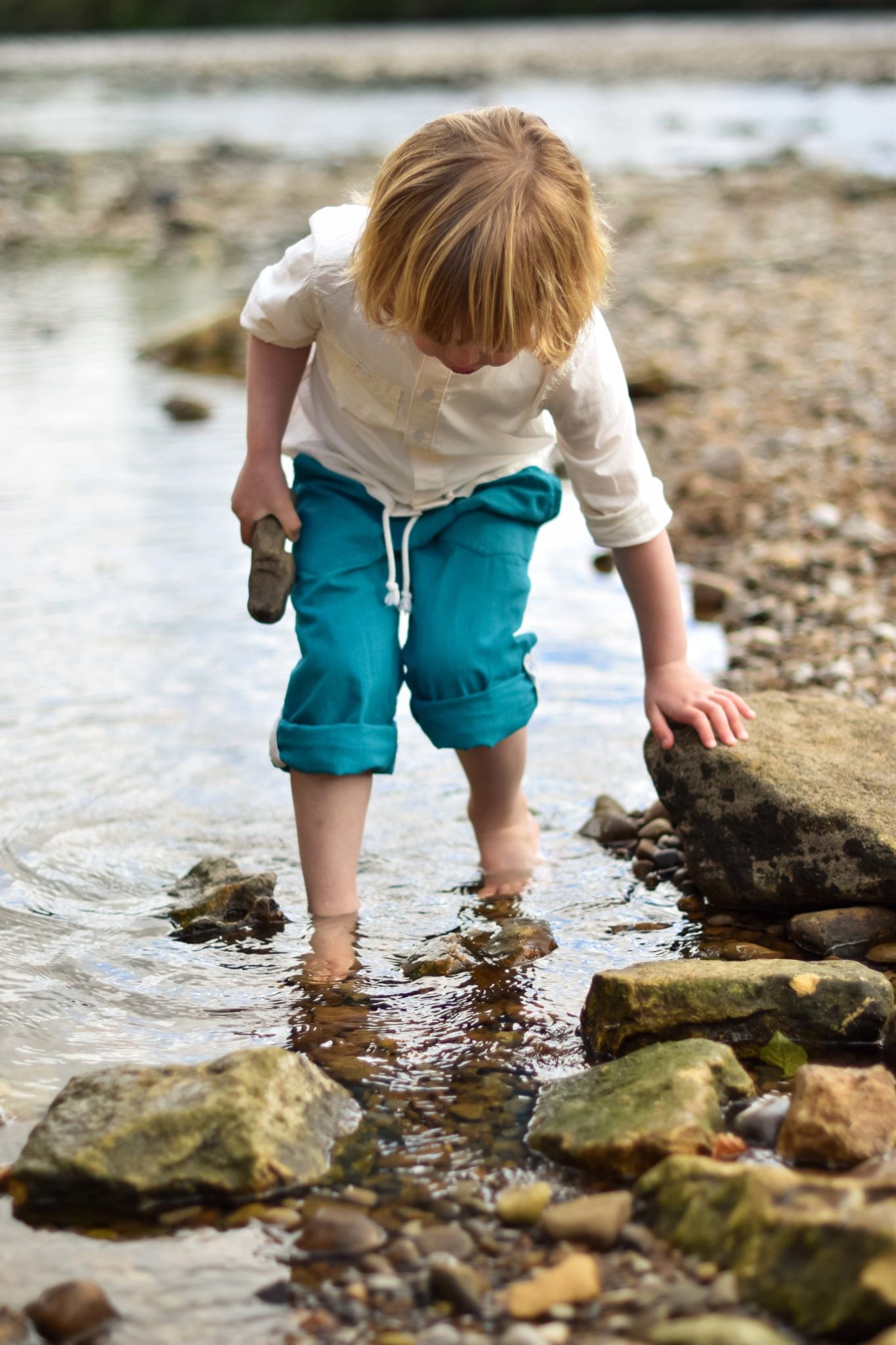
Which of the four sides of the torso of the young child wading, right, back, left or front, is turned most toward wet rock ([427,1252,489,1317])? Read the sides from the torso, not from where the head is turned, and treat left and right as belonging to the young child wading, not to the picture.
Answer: front

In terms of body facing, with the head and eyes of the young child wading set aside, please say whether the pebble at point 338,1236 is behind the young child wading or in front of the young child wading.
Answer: in front

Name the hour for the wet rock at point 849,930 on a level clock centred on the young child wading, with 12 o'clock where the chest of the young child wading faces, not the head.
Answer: The wet rock is roughly at 10 o'clock from the young child wading.

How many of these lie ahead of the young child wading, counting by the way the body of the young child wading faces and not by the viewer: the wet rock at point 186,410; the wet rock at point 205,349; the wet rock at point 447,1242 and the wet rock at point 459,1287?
2

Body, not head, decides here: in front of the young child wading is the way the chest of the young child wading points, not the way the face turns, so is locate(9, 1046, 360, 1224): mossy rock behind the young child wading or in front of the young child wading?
in front

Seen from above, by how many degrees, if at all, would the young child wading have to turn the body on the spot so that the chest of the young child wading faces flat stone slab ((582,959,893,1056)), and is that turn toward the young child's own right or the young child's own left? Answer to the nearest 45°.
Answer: approximately 45° to the young child's own left

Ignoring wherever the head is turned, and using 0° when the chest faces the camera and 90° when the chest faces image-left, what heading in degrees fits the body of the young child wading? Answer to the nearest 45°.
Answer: approximately 0°

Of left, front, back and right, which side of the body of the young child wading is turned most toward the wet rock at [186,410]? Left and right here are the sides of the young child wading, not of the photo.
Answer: back
